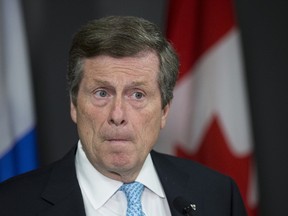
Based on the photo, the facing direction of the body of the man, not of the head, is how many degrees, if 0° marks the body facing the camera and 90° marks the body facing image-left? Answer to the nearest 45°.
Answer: approximately 0°

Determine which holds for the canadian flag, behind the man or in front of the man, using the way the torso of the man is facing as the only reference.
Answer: behind

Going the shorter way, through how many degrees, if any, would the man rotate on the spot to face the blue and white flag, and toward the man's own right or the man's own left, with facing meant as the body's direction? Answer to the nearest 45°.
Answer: approximately 135° to the man's own right
